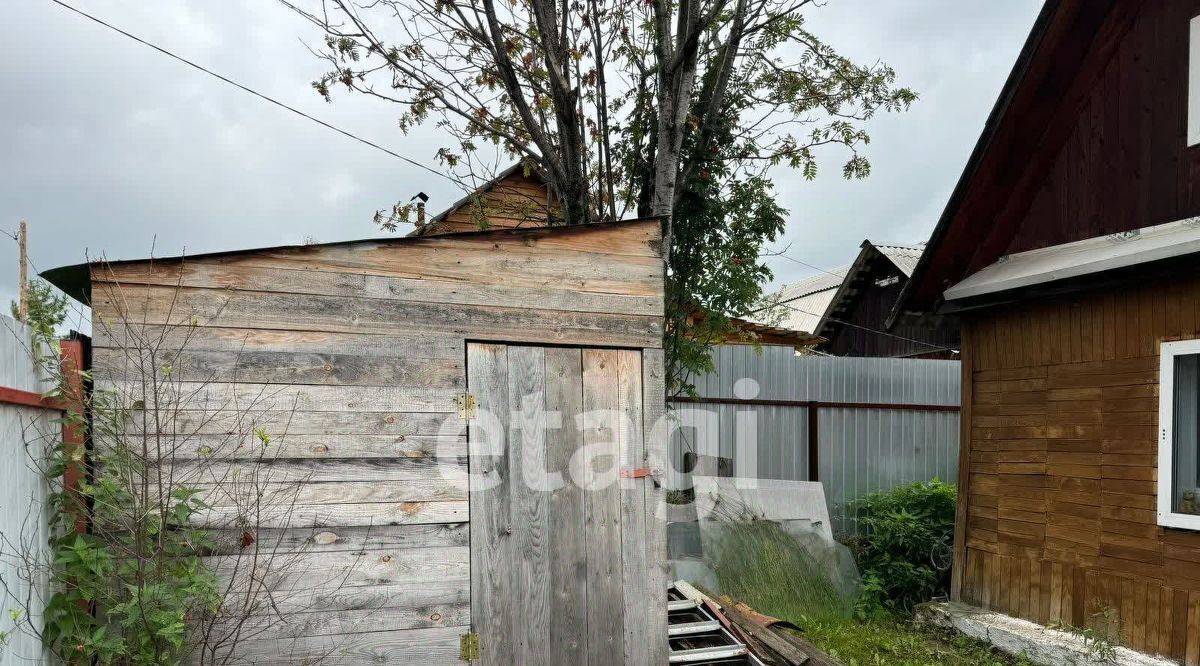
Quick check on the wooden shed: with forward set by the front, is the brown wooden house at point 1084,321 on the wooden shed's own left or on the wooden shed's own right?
on the wooden shed's own left

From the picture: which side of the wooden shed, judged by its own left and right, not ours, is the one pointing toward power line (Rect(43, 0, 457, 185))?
back

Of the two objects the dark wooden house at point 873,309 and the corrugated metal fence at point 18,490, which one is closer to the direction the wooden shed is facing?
the corrugated metal fence

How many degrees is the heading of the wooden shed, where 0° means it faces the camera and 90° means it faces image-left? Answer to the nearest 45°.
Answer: approximately 0°

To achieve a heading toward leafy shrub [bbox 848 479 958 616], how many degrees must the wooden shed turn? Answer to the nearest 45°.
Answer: approximately 135° to its left

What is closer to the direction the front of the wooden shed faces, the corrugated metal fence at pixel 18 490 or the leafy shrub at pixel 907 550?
the corrugated metal fence

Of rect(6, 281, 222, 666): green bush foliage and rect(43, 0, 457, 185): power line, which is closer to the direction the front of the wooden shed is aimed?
the green bush foliage

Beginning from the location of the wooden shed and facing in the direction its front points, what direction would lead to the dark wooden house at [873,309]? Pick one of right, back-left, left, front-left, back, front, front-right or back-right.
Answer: back-left
